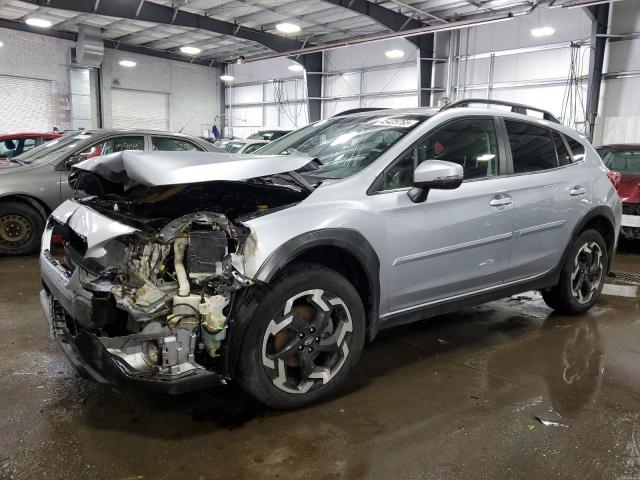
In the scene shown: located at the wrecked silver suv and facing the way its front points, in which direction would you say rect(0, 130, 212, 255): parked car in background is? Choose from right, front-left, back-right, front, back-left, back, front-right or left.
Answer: right

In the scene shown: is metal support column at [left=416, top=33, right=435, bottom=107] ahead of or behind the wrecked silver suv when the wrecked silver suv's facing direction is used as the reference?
behind

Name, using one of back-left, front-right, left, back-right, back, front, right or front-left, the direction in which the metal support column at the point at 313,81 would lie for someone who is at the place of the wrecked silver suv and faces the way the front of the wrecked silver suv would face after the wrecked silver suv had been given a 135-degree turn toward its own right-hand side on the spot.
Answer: front

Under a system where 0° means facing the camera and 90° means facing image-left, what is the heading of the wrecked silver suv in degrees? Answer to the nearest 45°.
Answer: approximately 45°
